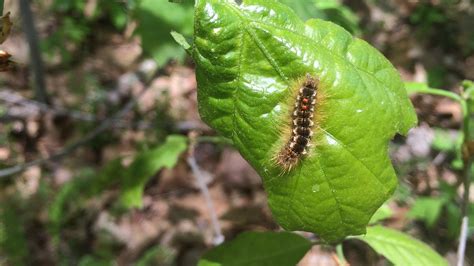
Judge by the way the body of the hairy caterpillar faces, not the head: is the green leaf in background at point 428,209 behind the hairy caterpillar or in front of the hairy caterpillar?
behind

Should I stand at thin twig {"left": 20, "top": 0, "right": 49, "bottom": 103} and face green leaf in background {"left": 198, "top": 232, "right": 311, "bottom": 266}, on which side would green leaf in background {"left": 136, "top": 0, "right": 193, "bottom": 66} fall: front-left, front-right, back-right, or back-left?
front-left

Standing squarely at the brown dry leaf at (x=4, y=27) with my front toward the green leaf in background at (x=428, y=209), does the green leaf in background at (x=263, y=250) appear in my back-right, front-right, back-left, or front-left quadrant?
front-right
